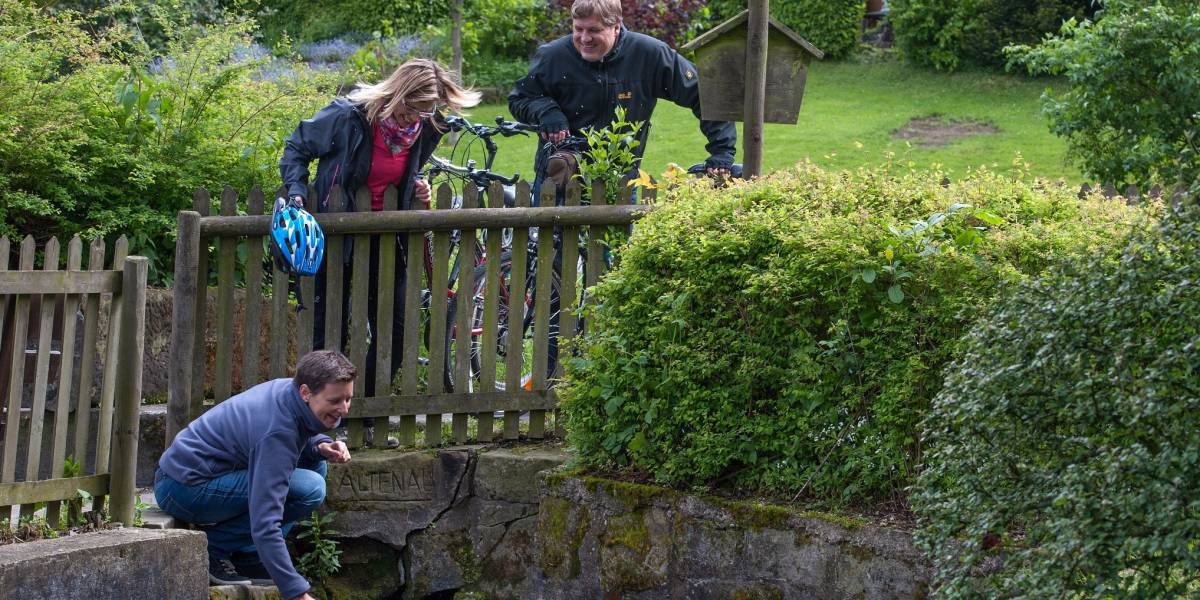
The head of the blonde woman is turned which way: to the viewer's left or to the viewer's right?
to the viewer's right

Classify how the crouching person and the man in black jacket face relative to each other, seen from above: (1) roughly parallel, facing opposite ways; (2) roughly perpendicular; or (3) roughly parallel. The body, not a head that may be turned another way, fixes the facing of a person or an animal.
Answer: roughly perpendicular

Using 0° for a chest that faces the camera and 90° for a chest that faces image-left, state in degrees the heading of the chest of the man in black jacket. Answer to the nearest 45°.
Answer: approximately 0°

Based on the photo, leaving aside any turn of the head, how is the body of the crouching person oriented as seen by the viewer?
to the viewer's right
